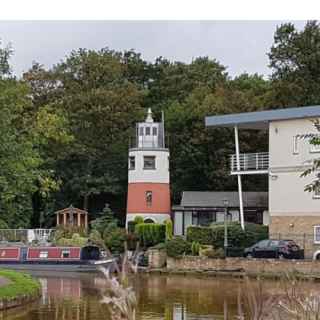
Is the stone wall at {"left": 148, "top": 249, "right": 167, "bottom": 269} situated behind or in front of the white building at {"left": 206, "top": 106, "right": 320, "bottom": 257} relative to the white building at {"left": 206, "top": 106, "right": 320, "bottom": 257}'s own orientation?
in front

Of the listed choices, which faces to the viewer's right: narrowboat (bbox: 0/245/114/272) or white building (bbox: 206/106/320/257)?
the narrowboat

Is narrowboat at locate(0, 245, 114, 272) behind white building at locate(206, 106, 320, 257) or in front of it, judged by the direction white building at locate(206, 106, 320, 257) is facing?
in front

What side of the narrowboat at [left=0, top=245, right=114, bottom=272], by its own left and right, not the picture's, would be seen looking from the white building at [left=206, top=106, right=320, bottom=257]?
front

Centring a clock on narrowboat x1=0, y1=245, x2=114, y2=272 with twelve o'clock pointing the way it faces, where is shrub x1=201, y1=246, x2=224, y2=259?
The shrub is roughly at 1 o'clock from the narrowboat.

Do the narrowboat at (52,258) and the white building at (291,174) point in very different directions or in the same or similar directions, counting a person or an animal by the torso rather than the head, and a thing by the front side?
very different directions

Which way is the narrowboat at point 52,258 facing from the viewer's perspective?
to the viewer's right
